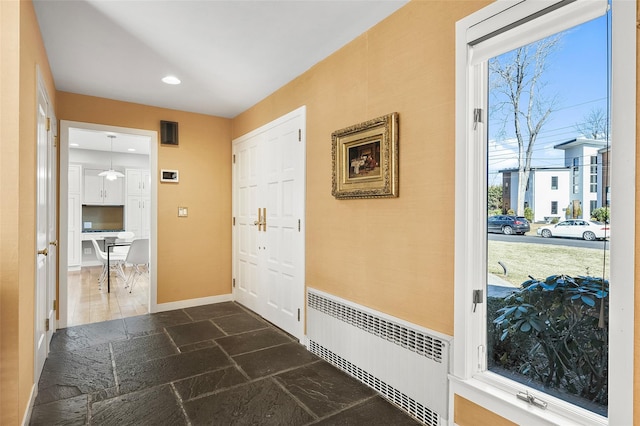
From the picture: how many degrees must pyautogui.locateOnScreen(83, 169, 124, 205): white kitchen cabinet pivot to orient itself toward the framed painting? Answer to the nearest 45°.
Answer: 0° — it already faces it

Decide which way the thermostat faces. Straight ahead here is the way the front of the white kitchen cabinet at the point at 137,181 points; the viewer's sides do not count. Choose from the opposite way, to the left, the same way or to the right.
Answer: the same way

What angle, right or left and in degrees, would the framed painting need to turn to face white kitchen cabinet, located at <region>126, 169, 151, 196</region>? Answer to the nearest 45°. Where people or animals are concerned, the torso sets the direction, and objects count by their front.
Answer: approximately 90° to its right

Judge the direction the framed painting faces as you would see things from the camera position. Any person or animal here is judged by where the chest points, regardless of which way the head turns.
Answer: facing the viewer and to the left of the viewer

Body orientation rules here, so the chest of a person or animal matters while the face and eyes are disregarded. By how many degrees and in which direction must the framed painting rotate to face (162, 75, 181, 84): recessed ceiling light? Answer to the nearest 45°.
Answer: approximately 45° to its right

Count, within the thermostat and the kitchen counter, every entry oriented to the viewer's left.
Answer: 0

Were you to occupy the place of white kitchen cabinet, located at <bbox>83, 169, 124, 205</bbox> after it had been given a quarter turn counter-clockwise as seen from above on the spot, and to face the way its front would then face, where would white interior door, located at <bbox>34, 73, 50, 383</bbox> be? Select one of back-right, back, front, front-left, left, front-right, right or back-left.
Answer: right

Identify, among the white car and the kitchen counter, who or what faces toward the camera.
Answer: the kitchen counter

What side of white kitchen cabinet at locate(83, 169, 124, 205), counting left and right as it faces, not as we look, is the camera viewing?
front

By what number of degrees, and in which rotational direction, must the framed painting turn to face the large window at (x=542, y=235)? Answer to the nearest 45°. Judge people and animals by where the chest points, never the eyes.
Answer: approximately 90° to its left

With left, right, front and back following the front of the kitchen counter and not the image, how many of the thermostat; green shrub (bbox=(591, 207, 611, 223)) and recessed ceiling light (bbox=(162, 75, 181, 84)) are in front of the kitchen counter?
2
